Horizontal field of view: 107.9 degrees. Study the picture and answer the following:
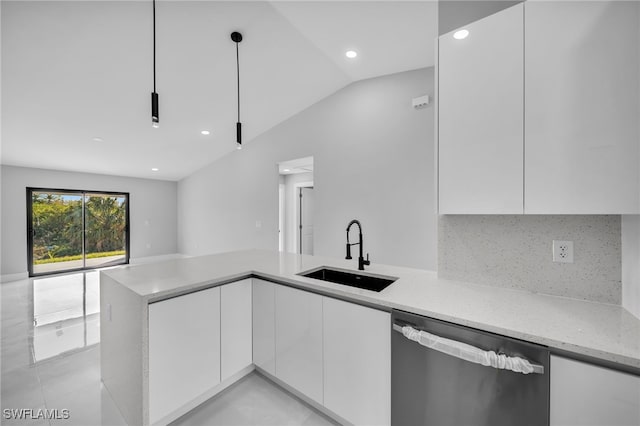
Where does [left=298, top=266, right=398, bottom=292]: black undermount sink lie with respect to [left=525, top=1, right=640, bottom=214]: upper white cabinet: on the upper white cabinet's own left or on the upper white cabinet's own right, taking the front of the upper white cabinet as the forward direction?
on the upper white cabinet's own right

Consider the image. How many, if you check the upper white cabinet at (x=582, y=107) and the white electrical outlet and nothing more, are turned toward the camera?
2

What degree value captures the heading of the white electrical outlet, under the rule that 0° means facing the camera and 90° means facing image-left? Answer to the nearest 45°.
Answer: approximately 0°

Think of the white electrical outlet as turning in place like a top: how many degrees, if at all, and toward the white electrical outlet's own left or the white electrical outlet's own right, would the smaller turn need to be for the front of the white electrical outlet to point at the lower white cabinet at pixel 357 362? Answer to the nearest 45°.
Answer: approximately 45° to the white electrical outlet's own right

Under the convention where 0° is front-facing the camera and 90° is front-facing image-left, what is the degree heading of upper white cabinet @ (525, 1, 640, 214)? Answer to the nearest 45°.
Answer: approximately 0°
